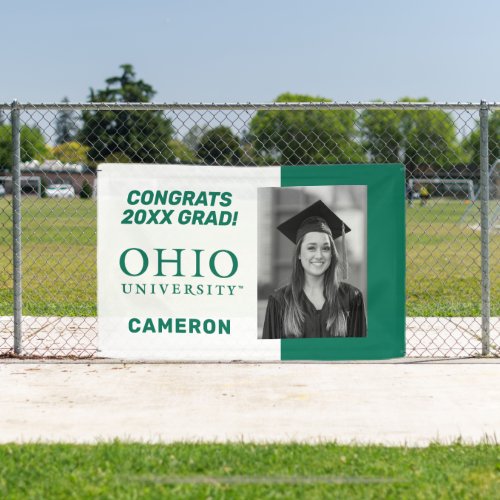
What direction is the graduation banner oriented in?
toward the camera

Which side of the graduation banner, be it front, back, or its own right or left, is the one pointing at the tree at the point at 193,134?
back
